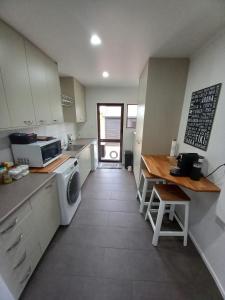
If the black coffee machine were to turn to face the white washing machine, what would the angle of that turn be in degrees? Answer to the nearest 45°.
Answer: approximately 45° to its left

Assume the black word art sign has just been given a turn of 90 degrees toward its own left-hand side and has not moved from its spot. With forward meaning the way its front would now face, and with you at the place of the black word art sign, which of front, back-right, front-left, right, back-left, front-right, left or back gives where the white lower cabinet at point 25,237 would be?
right

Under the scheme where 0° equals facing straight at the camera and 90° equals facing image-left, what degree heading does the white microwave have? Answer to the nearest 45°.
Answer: approximately 315°

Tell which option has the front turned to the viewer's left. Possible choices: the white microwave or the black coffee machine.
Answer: the black coffee machine

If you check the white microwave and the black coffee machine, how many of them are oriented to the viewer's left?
1

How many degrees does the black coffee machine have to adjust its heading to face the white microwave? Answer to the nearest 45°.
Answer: approximately 45° to its left

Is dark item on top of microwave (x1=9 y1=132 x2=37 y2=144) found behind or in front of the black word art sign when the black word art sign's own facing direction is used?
in front

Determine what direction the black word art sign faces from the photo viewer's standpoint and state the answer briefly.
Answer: facing the viewer and to the left of the viewer

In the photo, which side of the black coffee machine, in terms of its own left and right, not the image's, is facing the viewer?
left

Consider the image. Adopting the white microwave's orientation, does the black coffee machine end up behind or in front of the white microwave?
in front

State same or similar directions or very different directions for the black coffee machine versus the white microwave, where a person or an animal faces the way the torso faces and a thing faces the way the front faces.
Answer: very different directions
